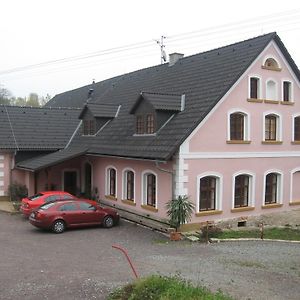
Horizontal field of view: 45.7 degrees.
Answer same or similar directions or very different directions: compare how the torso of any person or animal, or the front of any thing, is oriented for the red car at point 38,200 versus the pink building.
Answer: very different directions

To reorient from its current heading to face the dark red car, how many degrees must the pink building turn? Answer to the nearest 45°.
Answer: approximately 45° to its right

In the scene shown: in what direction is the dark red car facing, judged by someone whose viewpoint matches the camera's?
facing away from the viewer and to the right of the viewer

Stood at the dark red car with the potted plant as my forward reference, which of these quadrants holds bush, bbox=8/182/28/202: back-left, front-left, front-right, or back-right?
back-left

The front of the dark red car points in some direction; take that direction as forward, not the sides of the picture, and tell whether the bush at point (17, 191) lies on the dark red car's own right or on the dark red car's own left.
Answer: on the dark red car's own left

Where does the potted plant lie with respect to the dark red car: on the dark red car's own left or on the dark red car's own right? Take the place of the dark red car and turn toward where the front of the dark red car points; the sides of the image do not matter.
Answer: on the dark red car's own right

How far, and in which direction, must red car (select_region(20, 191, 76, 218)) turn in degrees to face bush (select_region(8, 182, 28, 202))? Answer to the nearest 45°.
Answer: approximately 135° to its left

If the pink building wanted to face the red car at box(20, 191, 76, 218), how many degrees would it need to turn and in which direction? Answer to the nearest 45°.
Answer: approximately 45° to its right

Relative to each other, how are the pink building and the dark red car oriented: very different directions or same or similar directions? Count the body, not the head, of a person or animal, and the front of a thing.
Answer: very different directions
